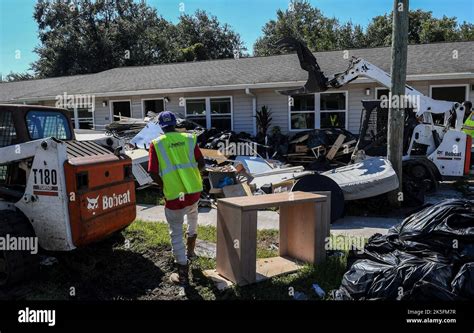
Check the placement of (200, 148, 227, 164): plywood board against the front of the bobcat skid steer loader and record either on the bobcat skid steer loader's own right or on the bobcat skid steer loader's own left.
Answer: on the bobcat skid steer loader's own right

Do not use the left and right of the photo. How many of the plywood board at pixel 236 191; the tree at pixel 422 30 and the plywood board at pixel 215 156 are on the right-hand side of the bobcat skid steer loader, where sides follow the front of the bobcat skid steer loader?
3

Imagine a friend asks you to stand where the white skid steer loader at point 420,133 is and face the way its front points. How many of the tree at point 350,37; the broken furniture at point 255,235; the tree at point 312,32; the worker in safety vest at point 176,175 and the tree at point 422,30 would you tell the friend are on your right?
3

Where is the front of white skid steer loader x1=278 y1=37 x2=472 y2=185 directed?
to the viewer's left

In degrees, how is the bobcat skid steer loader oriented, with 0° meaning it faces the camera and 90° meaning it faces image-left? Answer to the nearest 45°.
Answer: approximately 135°

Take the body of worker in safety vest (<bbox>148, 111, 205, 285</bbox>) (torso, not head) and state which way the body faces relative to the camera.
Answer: away from the camera

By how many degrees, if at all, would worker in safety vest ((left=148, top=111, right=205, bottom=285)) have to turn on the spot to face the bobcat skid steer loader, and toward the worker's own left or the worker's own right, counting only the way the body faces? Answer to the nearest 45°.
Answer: approximately 90° to the worker's own left

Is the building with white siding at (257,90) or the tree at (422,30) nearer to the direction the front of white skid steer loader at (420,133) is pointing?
the building with white siding
